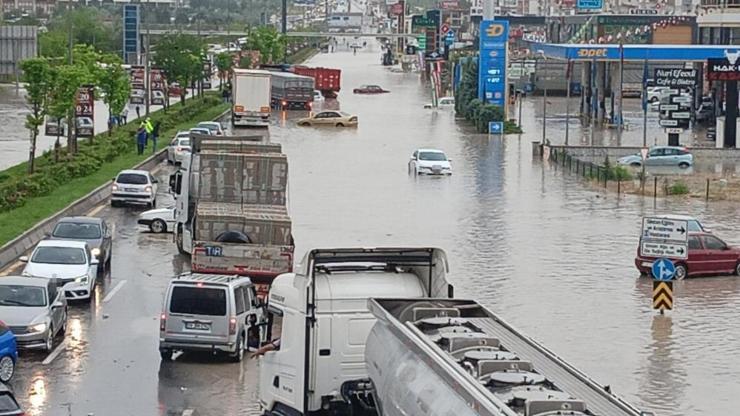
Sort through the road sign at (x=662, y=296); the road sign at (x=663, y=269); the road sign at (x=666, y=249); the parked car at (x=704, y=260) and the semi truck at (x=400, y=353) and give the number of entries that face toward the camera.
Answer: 3

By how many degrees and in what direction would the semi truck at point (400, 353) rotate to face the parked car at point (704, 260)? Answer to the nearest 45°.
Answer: approximately 45° to its right

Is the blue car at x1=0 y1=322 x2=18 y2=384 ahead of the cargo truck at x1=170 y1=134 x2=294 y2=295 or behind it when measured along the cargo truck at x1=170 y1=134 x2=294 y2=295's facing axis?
behind

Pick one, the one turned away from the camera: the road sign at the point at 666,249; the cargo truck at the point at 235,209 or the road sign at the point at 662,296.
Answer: the cargo truck

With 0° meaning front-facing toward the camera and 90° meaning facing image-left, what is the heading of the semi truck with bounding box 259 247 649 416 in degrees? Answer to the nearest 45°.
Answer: approximately 135°
